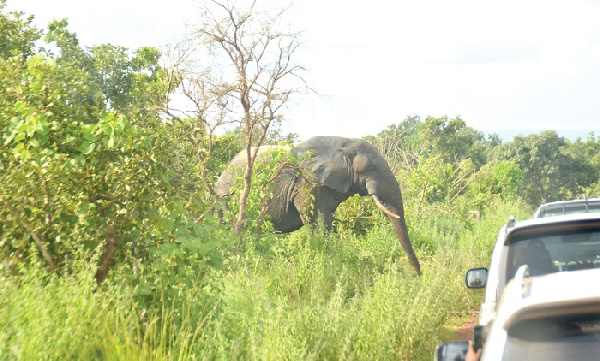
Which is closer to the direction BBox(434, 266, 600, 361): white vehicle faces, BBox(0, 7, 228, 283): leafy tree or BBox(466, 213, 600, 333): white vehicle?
the white vehicle

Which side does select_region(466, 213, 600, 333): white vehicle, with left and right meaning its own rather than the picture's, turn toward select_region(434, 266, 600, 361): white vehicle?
back

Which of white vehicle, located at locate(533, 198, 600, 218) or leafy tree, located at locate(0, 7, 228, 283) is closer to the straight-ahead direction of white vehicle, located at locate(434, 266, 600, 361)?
the white vehicle

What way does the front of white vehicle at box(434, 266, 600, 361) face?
away from the camera

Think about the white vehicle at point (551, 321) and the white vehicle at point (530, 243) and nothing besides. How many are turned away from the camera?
2

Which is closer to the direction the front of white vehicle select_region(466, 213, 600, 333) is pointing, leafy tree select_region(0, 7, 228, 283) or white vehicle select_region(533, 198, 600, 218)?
the white vehicle

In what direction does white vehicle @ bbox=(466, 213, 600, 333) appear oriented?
away from the camera

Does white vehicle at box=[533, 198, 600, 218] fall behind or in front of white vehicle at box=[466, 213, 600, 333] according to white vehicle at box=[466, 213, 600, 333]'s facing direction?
in front

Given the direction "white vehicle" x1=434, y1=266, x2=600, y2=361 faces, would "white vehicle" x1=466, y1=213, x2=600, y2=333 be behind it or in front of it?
in front

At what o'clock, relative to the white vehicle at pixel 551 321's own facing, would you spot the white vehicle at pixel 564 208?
the white vehicle at pixel 564 208 is roughly at 12 o'clock from the white vehicle at pixel 551 321.

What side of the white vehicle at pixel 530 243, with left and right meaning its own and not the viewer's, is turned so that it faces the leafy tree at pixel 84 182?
left
